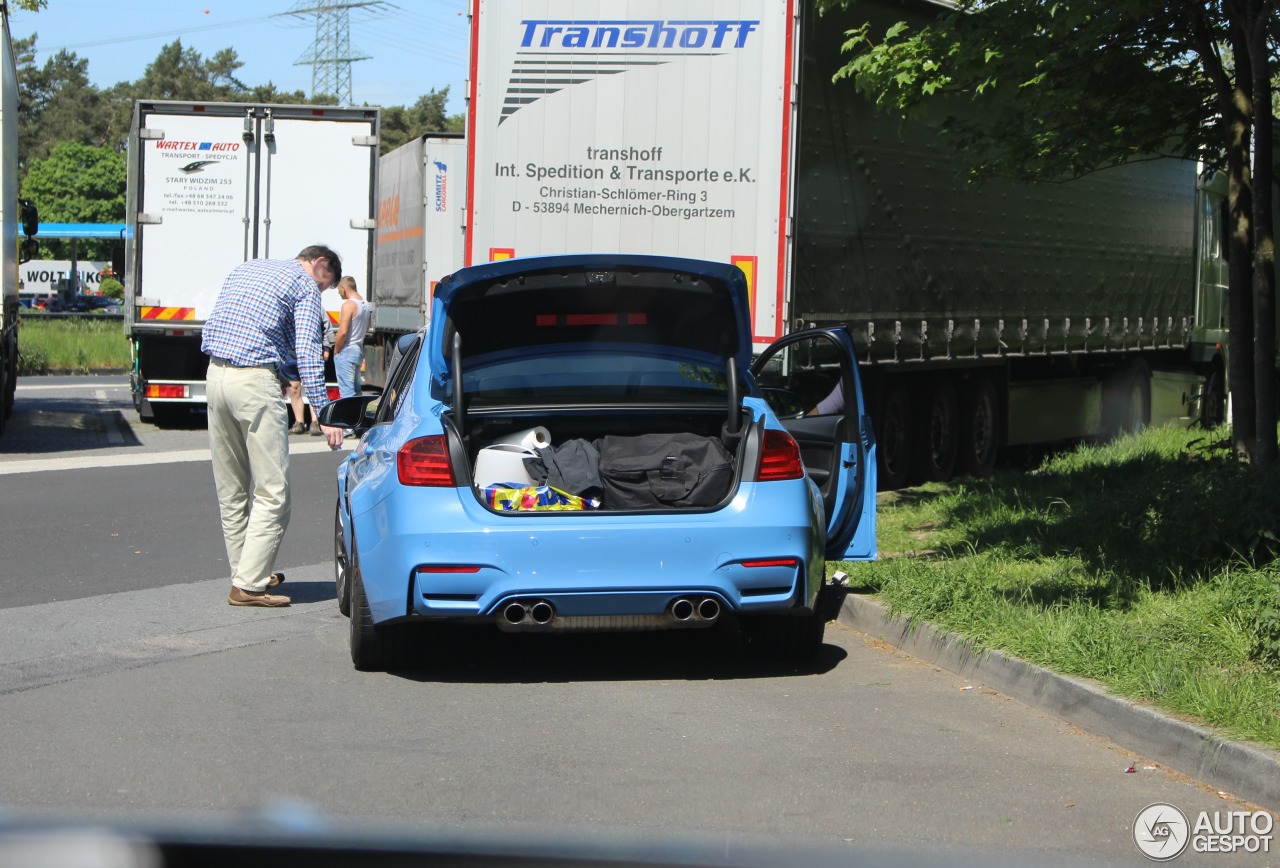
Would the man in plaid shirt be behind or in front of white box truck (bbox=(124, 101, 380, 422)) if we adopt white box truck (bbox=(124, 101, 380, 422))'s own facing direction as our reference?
behind

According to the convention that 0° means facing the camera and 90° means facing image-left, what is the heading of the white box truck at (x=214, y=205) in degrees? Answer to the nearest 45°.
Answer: approximately 180°

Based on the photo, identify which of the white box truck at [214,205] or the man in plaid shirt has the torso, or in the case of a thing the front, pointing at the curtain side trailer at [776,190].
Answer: the man in plaid shirt

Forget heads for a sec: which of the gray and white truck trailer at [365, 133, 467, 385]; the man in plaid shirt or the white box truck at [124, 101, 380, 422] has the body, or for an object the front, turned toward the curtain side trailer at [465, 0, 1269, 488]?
the man in plaid shirt

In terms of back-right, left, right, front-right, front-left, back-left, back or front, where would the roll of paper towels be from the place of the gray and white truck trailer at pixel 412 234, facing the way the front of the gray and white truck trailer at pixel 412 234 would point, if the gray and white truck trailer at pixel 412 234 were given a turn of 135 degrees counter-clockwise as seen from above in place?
front

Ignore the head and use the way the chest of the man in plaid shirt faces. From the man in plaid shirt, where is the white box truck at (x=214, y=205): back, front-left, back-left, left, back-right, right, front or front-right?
front-left

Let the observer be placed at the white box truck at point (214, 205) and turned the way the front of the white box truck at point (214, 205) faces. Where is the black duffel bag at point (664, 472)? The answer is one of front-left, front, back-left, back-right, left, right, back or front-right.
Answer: back

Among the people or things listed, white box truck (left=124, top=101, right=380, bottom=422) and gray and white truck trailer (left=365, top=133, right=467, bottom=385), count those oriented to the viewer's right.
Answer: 0

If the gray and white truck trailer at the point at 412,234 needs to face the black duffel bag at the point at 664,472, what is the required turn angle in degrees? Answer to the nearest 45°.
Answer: approximately 135° to its left
